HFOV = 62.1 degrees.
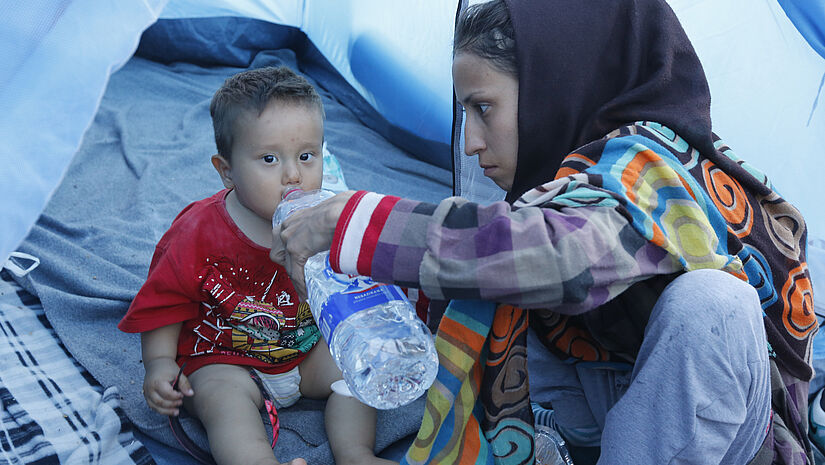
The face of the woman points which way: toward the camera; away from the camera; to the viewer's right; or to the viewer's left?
to the viewer's left

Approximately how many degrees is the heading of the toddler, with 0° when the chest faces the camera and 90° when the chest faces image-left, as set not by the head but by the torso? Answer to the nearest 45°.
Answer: approximately 315°

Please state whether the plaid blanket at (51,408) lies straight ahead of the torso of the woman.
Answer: yes

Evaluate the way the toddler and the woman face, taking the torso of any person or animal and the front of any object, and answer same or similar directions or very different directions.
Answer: very different directions

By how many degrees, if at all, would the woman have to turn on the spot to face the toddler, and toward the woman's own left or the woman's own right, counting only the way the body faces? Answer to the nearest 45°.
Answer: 0° — they already face them

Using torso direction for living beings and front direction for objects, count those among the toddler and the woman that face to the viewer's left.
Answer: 1

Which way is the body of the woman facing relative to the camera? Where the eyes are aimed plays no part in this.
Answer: to the viewer's left
